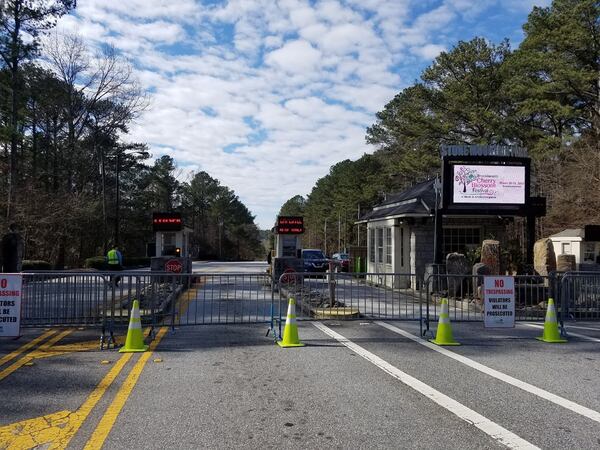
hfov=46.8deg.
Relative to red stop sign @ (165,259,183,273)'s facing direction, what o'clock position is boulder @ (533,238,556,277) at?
The boulder is roughly at 10 o'clock from the red stop sign.

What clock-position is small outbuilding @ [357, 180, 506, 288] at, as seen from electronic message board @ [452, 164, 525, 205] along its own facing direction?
The small outbuilding is roughly at 5 o'clock from the electronic message board.

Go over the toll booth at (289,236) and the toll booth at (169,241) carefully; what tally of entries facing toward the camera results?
2

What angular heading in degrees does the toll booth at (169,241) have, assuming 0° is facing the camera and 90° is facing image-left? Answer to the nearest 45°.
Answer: approximately 0°

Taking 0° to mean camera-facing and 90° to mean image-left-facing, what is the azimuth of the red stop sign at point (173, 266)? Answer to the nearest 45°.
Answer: approximately 0°

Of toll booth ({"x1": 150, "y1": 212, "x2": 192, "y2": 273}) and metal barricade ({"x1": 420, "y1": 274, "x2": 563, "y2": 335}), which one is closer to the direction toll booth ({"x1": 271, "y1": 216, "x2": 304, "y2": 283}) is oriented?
the metal barricade

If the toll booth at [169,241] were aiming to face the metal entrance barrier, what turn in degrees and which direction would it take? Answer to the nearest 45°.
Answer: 0° — it already faces it
